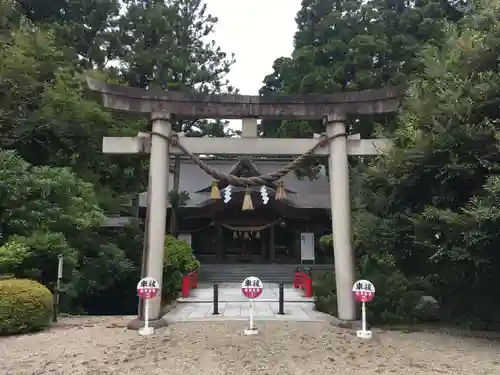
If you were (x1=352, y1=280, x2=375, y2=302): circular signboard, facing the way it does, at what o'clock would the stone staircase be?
The stone staircase is roughly at 5 o'clock from the circular signboard.

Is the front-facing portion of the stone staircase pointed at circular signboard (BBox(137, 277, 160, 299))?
yes

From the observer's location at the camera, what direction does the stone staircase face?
facing the viewer

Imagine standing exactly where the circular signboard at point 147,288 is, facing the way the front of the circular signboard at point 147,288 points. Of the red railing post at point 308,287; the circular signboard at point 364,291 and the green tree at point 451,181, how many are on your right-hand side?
0

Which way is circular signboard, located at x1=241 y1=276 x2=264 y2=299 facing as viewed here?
toward the camera

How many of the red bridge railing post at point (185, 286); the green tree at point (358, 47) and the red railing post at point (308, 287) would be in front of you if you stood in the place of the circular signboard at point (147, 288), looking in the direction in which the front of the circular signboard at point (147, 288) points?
0

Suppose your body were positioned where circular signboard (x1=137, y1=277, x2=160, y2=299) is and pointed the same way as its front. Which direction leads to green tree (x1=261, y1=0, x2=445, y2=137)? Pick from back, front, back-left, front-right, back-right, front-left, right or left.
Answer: back-left

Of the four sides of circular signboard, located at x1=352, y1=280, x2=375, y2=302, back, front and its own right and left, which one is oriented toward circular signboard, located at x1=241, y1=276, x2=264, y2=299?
right

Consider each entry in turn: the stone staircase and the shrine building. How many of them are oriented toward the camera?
2

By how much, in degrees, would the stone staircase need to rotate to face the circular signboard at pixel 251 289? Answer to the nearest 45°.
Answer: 0° — it already faces it

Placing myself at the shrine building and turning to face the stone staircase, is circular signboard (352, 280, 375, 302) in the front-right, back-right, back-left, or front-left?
front-left

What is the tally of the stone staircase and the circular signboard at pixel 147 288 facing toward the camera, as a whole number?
2

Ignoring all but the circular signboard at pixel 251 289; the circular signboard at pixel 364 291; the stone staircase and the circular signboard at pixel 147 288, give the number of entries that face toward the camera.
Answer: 4

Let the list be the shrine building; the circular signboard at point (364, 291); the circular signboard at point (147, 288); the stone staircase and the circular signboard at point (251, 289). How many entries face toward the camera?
5

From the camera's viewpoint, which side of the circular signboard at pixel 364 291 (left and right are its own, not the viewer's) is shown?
front

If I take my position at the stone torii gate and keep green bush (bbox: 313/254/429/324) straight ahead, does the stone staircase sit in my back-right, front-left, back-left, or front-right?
front-left

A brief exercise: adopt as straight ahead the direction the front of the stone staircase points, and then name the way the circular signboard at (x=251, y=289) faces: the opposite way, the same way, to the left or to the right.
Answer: the same way
